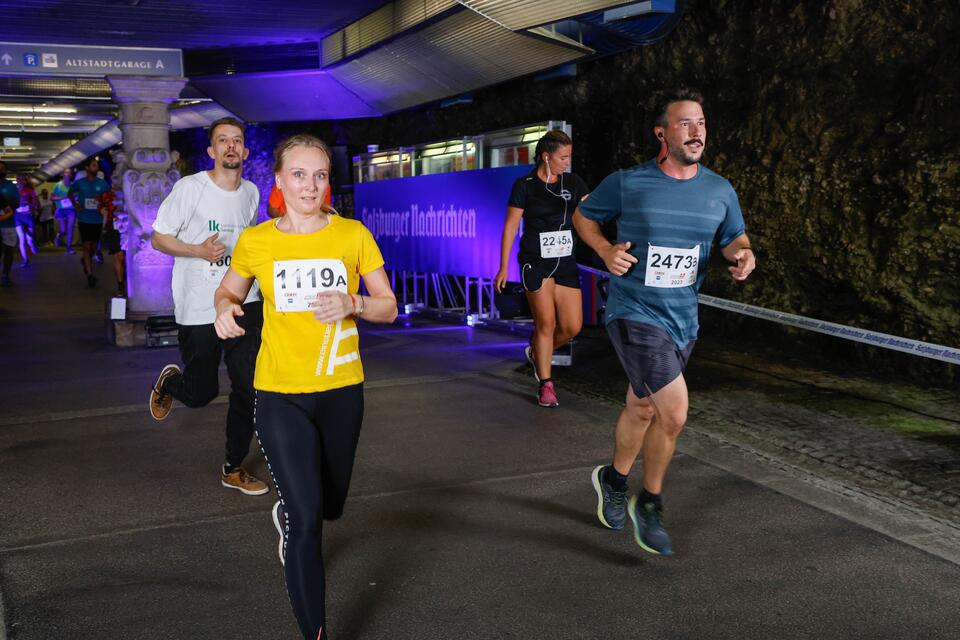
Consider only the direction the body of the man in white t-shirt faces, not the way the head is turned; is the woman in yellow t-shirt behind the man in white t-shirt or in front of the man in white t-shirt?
in front

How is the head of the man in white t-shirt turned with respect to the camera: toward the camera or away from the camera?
toward the camera

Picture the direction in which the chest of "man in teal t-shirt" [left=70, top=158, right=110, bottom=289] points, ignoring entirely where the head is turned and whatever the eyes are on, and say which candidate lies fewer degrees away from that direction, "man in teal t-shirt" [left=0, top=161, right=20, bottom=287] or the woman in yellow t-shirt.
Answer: the woman in yellow t-shirt

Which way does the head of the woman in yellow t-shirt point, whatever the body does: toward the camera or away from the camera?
toward the camera

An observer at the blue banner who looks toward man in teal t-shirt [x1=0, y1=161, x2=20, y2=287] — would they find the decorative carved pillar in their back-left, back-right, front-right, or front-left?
front-left

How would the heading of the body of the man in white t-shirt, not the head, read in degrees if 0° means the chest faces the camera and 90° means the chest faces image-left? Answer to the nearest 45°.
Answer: approximately 315°

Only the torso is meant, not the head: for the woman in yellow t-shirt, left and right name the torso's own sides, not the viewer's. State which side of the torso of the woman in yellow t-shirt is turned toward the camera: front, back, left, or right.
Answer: front

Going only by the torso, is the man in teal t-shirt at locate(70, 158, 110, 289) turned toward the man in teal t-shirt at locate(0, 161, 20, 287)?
no

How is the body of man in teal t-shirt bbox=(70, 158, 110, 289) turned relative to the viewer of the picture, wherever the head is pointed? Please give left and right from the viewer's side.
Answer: facing the viewer

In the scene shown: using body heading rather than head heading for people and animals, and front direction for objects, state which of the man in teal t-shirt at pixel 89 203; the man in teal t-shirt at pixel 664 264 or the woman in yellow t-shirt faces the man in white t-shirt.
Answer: the man in teal t-shirt at pixel 89 203

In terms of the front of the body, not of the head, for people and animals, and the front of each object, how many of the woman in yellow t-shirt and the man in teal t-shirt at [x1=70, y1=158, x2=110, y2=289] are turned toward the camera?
2

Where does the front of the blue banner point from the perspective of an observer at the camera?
facing the viewer and to the left of the viewer

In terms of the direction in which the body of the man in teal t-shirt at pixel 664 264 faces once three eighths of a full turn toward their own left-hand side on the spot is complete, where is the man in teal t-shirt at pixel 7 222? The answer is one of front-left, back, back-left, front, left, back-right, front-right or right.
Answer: front-left

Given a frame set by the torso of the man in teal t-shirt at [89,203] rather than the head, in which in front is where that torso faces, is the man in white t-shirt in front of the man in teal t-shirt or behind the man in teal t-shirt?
in front

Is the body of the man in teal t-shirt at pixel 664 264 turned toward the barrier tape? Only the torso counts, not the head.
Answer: no

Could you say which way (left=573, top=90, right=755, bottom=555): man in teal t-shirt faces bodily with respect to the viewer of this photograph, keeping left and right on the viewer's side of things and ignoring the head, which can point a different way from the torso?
facing the viewer and to the right of the viewer
